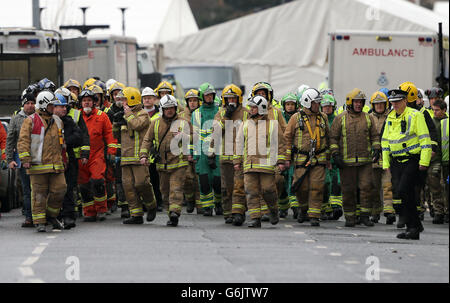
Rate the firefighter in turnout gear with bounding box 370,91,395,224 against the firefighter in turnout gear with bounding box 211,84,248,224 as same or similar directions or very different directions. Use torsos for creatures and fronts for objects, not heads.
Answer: same or similar directions

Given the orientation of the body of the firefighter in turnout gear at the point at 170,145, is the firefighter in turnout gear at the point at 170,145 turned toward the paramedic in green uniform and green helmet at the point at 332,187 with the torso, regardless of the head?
no

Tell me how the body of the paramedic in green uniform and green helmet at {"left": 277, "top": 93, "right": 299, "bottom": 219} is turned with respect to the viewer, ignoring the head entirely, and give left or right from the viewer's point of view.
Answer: facing the viewer

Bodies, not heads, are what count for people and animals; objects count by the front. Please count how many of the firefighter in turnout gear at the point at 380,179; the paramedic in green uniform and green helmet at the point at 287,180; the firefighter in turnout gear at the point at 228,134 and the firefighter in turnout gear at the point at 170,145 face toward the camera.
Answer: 4

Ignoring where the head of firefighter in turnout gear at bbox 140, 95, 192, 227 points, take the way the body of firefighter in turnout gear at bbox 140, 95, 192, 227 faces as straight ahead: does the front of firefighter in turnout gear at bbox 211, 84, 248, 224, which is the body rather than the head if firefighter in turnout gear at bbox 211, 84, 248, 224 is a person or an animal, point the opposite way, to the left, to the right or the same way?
the same way

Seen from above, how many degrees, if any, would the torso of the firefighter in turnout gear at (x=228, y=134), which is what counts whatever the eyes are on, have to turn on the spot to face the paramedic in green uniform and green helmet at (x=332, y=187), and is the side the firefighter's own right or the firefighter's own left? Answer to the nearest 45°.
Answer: approximately 90° to the firefighter's own left

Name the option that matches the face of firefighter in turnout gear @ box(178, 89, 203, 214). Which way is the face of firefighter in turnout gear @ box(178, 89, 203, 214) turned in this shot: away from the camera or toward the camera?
toward the camera

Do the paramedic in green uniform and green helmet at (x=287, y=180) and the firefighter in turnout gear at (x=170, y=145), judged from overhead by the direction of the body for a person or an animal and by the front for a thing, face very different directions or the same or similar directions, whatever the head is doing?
same or similar directions

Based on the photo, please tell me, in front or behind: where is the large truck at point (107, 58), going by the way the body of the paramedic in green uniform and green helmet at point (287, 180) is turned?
behind

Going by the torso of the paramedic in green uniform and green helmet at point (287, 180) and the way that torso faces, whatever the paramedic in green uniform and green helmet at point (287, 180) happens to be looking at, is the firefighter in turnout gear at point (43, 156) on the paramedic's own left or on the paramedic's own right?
on the paramedic's own right

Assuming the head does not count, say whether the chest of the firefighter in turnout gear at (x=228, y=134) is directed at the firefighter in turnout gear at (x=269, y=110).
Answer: no

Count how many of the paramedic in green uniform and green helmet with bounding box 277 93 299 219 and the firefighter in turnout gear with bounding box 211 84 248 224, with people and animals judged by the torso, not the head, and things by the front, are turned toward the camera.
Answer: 2

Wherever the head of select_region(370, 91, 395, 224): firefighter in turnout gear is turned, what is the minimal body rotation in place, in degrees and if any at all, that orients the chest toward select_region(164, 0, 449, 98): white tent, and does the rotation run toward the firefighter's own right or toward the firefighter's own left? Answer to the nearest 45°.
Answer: approximately 180°

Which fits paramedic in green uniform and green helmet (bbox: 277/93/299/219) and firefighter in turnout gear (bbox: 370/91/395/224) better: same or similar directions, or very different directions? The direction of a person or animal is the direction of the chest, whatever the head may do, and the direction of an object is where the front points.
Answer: same or similar directions

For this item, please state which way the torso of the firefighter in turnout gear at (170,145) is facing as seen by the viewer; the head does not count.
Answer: toward the camera
